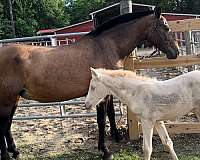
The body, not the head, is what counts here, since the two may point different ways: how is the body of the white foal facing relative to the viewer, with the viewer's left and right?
facing to the left of the viewer

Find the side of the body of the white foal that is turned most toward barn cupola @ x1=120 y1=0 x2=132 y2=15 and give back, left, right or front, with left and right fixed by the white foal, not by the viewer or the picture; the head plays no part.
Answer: right

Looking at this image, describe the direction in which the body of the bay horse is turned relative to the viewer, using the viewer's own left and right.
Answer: facing to the right of the viewer

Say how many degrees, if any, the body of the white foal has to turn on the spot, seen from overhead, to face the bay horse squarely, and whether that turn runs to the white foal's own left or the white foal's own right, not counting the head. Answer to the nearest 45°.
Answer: approximately 45° to the white foal's own right

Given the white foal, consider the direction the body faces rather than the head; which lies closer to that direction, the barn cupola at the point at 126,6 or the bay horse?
the bay horse

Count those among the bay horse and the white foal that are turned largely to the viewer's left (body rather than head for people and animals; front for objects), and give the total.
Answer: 1

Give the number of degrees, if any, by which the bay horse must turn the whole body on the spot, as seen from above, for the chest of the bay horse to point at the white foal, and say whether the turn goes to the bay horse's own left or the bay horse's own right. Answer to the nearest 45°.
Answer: approximately 45° to the bay horse's own right

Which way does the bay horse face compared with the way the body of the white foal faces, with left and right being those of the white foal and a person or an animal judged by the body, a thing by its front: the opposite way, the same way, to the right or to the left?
the opposite way

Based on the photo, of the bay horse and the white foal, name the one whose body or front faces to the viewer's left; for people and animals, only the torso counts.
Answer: the white foal
